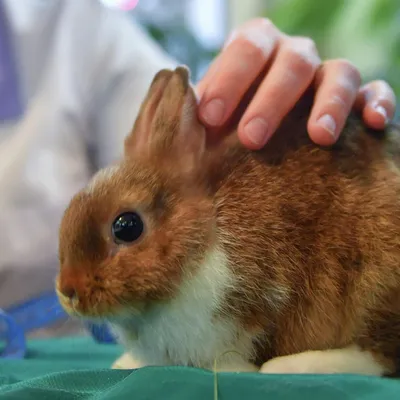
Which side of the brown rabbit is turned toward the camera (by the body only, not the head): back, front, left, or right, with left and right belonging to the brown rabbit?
left
